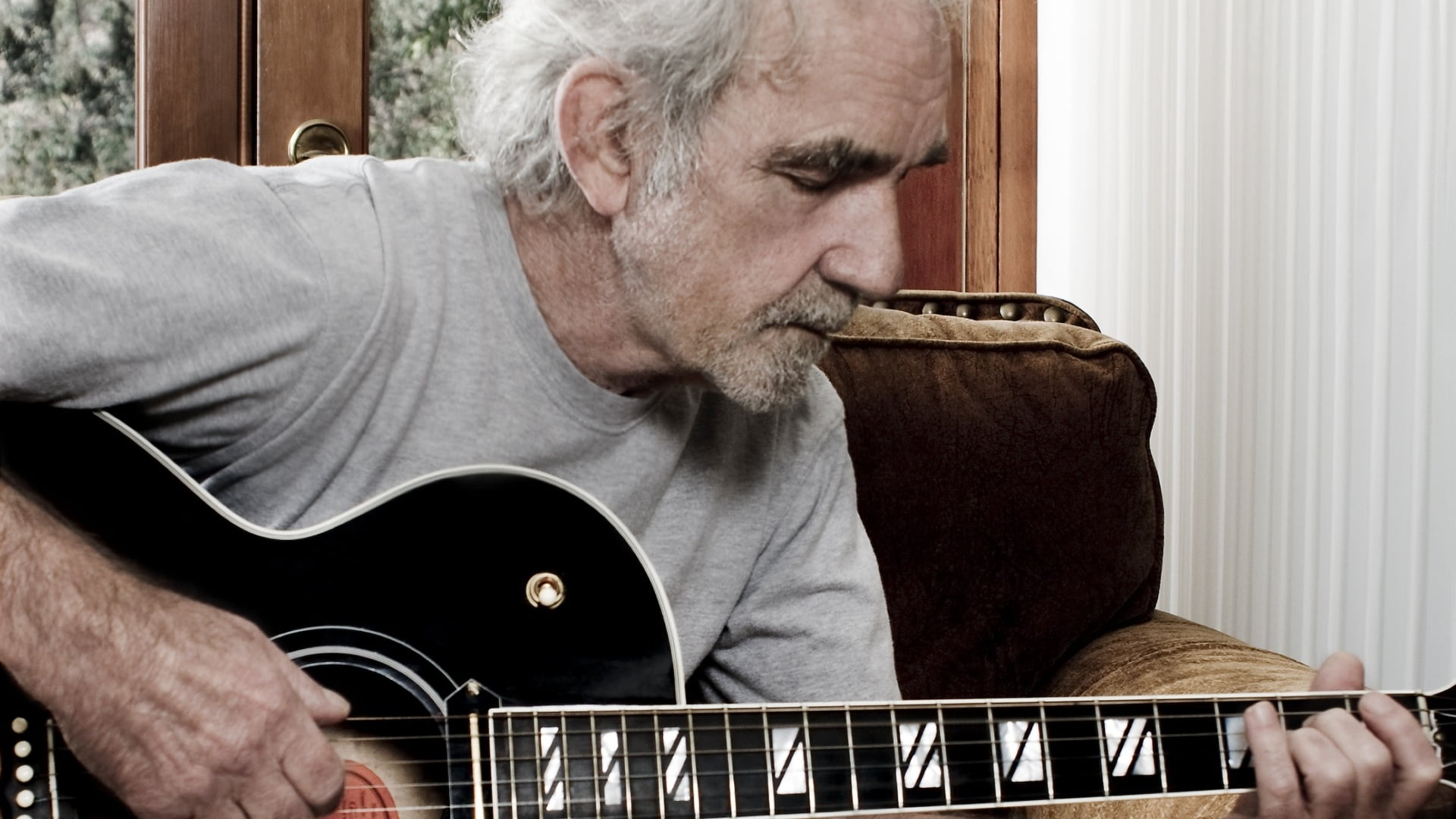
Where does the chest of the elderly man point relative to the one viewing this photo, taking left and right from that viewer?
facing the viewer and to the right of the viewer

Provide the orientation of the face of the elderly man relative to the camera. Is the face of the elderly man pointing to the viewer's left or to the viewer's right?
to the viewer's right
